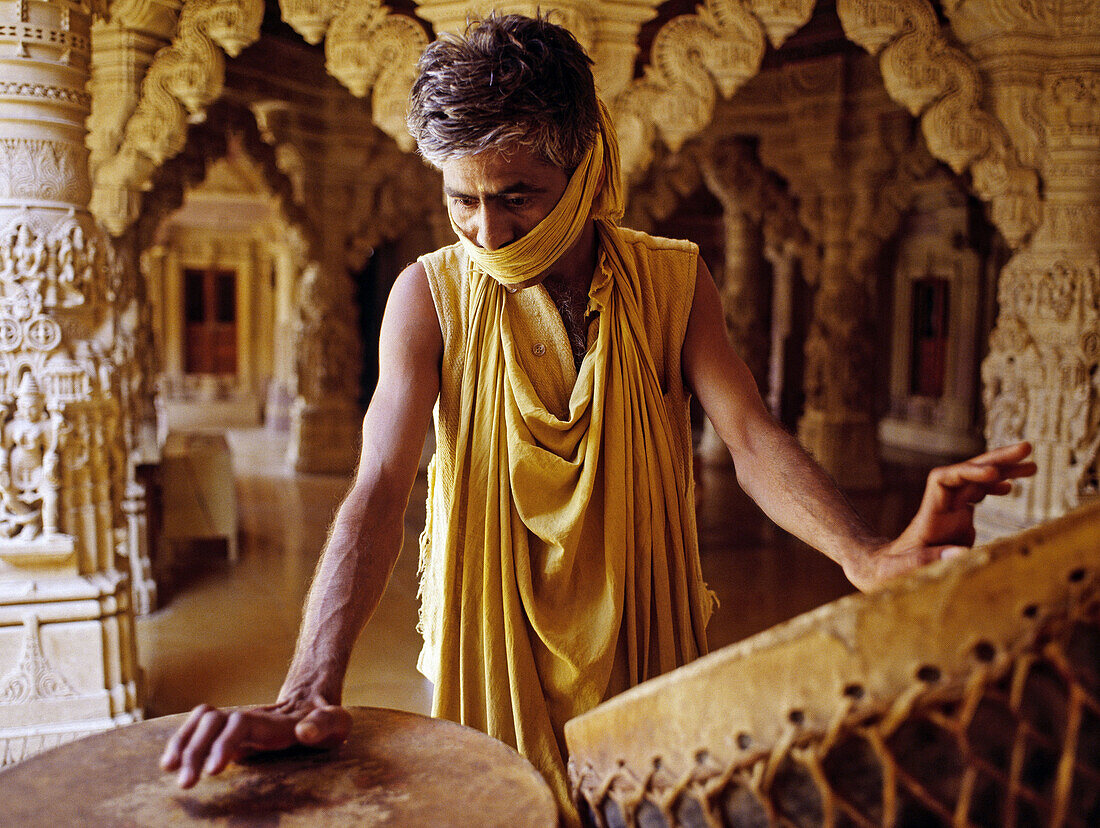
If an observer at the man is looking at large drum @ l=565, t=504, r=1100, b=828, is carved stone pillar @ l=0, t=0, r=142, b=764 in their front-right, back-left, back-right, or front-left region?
back-right

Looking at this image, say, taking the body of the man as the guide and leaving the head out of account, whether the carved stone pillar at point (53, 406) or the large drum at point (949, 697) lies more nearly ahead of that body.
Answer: the large drum

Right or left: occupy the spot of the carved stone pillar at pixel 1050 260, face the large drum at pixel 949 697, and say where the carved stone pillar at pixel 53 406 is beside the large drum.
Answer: right

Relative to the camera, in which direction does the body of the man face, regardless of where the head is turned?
toward the camera

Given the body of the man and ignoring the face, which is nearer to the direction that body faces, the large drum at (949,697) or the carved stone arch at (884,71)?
the large drum

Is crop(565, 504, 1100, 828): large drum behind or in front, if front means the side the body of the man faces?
in front

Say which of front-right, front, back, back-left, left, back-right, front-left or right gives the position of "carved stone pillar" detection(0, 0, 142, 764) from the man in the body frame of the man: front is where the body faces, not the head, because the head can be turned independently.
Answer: back-right

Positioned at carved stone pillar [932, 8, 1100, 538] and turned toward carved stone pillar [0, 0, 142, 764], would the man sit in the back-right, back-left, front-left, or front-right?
front-left

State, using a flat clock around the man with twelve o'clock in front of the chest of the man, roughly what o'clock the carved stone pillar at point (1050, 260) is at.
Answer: The carved stone pillar is roughly at 7 o'clock from the man.

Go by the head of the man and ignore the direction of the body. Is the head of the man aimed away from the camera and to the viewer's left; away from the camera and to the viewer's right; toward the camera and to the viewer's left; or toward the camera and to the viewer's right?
toward the camera and to the viewer's left
